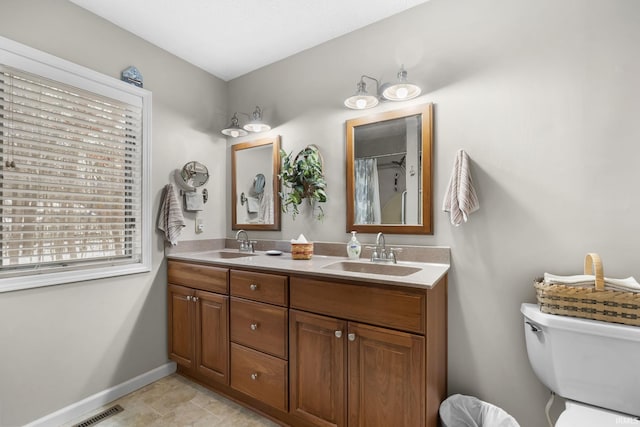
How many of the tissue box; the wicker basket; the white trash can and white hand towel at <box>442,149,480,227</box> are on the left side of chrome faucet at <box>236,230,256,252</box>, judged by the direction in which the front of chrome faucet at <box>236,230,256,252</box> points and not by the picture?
4

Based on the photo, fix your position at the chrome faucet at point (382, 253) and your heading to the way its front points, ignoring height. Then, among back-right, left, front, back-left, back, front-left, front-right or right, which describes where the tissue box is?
front-right

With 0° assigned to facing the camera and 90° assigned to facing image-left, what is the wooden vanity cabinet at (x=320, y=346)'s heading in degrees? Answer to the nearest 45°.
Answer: approximately 45°

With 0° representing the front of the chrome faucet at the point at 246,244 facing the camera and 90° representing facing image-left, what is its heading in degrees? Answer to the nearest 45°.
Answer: approximately 45°

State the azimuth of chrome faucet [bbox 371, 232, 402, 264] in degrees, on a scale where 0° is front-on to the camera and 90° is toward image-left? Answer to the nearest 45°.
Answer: approximately 45°

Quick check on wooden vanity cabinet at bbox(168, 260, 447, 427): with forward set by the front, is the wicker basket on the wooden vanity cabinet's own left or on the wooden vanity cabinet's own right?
on the wooden vanity cabinet's own left

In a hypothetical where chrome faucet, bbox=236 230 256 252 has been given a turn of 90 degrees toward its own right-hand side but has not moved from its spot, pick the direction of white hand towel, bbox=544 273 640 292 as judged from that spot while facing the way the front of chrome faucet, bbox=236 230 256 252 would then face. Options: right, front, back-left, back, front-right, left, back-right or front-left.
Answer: back

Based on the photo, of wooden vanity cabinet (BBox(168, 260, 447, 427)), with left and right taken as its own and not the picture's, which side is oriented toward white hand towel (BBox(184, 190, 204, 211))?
right

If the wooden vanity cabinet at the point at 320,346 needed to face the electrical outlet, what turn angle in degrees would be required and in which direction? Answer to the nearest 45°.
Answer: approximately 90° to its right
